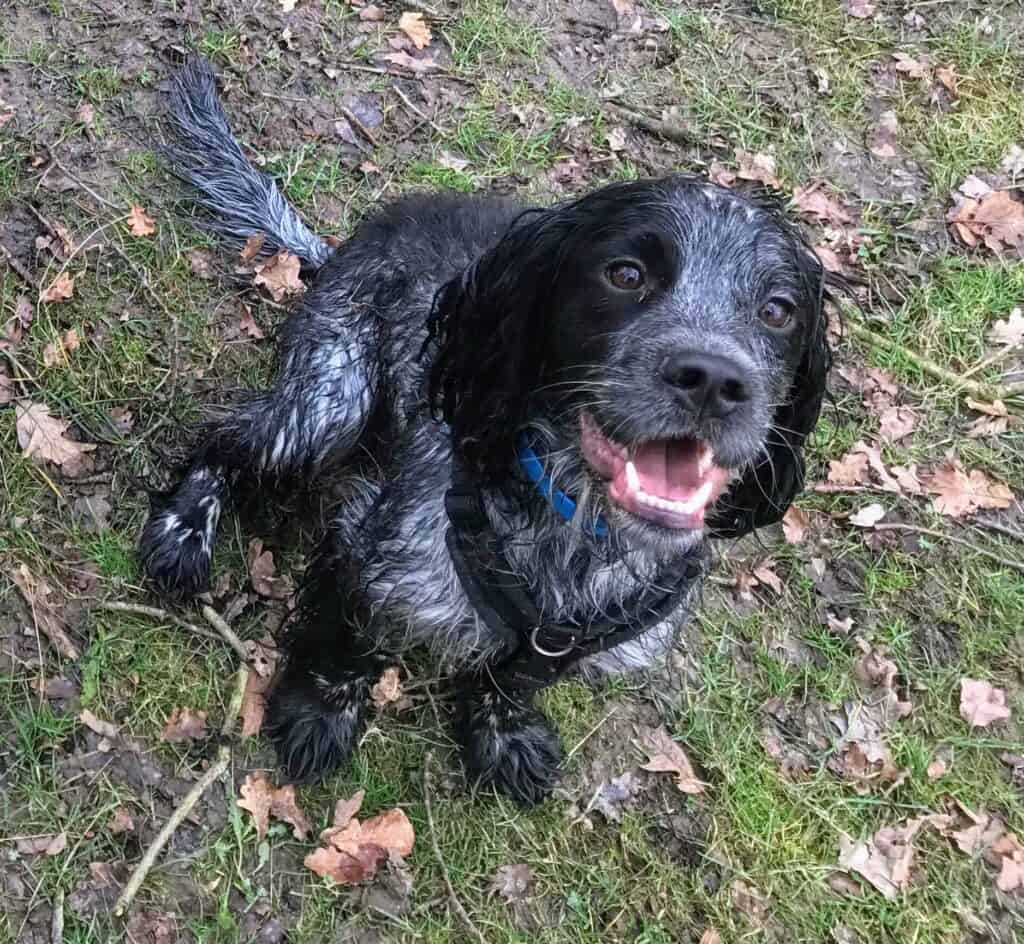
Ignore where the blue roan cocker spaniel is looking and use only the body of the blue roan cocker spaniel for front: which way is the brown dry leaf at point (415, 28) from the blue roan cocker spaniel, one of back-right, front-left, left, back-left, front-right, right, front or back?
back-left

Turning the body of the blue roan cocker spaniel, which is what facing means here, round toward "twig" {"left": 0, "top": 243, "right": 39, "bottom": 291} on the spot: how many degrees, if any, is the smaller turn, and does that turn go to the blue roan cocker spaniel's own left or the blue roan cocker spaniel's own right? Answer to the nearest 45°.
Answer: approximately 180°

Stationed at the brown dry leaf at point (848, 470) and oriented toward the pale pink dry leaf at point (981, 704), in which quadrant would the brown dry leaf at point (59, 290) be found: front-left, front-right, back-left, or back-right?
back-right

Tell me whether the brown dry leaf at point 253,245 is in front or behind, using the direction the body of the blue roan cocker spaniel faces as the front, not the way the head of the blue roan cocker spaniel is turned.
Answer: behind

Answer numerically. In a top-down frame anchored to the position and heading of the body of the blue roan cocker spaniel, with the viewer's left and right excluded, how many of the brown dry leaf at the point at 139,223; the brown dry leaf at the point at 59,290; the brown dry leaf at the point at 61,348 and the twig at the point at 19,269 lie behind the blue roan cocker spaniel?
4

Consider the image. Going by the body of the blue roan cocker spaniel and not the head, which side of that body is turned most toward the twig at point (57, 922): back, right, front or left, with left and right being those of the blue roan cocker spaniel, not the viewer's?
right

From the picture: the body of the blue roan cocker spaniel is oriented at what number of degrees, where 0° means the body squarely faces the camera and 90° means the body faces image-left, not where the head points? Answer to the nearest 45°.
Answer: approximately 315°

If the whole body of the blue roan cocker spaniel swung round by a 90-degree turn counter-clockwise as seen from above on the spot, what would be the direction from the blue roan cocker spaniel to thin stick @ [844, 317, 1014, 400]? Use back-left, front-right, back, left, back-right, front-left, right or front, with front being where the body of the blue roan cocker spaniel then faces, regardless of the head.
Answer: front

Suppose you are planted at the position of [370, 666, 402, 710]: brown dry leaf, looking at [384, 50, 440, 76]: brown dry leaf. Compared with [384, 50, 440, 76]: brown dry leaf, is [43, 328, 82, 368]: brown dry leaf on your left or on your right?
left

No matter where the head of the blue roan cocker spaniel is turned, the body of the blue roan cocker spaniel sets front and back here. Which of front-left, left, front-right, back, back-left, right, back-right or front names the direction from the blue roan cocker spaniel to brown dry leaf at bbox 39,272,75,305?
back

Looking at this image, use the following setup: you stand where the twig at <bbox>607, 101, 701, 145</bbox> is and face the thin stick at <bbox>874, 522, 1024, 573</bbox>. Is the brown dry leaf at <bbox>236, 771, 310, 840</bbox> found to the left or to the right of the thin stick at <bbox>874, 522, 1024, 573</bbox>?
right

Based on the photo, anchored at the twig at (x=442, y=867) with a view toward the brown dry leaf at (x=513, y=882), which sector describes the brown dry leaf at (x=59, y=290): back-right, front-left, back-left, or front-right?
back-left

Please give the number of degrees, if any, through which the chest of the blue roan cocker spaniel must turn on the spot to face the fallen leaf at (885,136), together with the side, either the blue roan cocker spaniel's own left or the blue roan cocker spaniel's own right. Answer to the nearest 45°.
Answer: approximately 90° to the blue roan cocker spaniel's own left

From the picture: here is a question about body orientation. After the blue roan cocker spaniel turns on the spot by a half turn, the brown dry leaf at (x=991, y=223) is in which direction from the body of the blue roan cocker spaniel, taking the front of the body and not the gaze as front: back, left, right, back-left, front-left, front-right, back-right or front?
right
